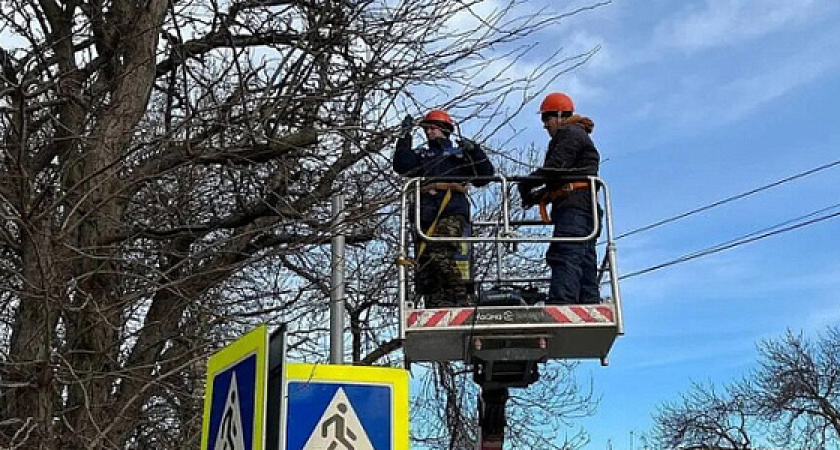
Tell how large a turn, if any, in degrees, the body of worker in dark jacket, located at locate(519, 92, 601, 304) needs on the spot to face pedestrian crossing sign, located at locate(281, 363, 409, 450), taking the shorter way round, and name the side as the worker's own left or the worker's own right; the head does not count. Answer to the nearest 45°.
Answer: approximately 90° to the worker's own left

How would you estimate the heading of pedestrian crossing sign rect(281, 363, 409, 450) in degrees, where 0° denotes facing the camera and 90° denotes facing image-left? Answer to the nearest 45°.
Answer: approximately 0°

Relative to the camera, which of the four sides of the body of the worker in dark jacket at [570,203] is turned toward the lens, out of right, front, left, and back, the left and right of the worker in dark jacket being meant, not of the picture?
left

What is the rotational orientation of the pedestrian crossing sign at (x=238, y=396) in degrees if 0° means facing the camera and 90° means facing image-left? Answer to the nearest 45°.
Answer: approximately 45°

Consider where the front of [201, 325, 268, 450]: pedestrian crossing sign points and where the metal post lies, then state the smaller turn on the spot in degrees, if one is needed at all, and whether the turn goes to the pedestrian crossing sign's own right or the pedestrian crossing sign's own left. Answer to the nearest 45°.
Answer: approximately 135° to the pedestrian crossing sign's own right

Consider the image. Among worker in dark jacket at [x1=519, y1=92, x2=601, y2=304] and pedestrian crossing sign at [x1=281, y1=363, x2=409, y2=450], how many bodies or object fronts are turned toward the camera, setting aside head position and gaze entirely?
1

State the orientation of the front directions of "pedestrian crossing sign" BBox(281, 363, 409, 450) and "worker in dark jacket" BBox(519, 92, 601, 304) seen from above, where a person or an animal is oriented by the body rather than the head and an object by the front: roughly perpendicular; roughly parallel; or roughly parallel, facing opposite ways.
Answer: roughly perpendicular
